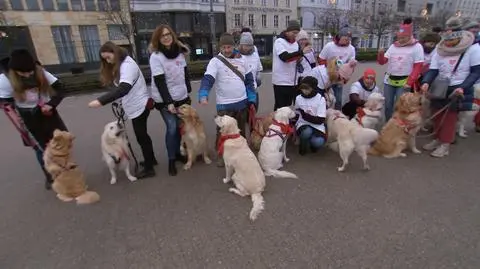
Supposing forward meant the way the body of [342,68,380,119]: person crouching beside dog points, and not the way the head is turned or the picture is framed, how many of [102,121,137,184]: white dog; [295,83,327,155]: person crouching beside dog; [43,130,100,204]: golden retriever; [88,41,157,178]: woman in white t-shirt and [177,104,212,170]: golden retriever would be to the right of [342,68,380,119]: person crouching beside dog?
5

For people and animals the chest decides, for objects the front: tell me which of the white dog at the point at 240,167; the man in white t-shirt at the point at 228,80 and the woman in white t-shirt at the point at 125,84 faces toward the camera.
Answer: the man in white t-shirt

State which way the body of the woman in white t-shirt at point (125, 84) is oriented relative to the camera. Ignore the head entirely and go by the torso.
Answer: to the viewer's left

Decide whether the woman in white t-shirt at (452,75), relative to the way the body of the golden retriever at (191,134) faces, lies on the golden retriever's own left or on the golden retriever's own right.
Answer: on the golden retriever's own left

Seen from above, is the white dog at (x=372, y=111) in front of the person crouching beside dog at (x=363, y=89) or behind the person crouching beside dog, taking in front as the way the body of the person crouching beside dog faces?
in front

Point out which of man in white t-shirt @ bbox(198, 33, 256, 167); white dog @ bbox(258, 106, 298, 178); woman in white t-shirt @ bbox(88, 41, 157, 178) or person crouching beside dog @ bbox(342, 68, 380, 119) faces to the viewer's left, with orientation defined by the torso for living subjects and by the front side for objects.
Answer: the woman in white t-shirt

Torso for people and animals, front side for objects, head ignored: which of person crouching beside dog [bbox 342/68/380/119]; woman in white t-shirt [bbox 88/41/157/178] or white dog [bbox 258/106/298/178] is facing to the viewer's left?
the woman in white t-shirt

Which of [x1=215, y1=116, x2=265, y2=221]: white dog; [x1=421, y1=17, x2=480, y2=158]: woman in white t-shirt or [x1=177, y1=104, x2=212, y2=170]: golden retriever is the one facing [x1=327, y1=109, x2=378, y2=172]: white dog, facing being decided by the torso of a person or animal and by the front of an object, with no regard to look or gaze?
the woman in white t-shirt

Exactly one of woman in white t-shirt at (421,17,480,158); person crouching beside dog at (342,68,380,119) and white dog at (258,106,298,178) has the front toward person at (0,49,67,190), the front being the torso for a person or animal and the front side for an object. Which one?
the woman in white t-shirt
